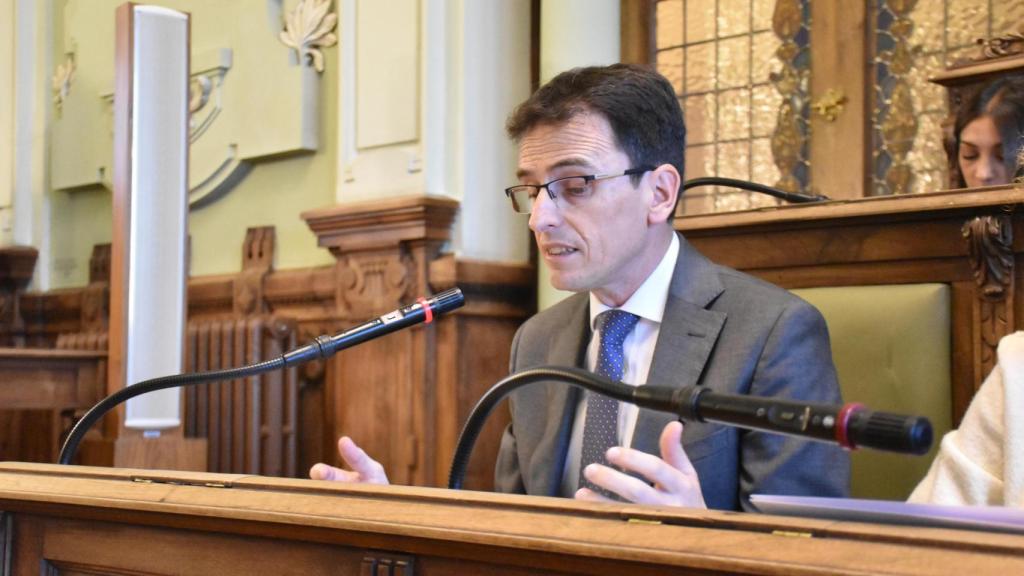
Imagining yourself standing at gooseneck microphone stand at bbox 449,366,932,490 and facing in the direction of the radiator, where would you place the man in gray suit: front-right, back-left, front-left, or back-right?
front-right

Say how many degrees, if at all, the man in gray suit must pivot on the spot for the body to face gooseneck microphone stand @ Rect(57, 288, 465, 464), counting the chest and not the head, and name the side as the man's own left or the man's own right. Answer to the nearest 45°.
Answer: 0° — they already face it

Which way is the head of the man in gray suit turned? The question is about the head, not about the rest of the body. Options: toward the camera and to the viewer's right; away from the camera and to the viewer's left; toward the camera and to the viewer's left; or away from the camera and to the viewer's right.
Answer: toward the camera and to the viewer's left

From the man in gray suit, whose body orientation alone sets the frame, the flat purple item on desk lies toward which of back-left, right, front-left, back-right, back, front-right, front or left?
front-left

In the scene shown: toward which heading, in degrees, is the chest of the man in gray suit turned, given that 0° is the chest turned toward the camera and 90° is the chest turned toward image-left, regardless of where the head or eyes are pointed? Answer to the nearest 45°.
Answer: approximately 45°

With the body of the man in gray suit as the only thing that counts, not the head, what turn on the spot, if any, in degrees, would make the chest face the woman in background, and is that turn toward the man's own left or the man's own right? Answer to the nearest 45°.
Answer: approximately 180°

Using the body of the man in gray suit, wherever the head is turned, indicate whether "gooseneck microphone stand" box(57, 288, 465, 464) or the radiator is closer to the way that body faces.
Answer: the gooseneck microphone stand

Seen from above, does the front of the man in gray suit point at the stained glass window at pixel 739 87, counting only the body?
no

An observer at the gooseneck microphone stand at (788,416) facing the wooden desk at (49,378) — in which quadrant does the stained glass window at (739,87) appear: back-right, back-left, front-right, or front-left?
front-right

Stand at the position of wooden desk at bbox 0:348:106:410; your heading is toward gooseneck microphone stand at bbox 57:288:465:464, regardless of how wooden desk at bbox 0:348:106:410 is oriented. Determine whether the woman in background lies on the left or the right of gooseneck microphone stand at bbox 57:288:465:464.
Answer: left

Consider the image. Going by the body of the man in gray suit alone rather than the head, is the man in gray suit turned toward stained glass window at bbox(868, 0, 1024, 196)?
no

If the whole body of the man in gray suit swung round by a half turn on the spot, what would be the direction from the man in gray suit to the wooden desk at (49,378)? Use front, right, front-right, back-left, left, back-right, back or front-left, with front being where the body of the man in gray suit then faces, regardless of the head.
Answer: left

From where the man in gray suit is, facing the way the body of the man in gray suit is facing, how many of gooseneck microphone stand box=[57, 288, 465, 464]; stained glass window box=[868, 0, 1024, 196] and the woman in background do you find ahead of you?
1

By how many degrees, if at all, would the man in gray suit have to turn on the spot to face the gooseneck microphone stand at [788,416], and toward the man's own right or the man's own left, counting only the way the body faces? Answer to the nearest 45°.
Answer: approximately 45° to the man's own left
